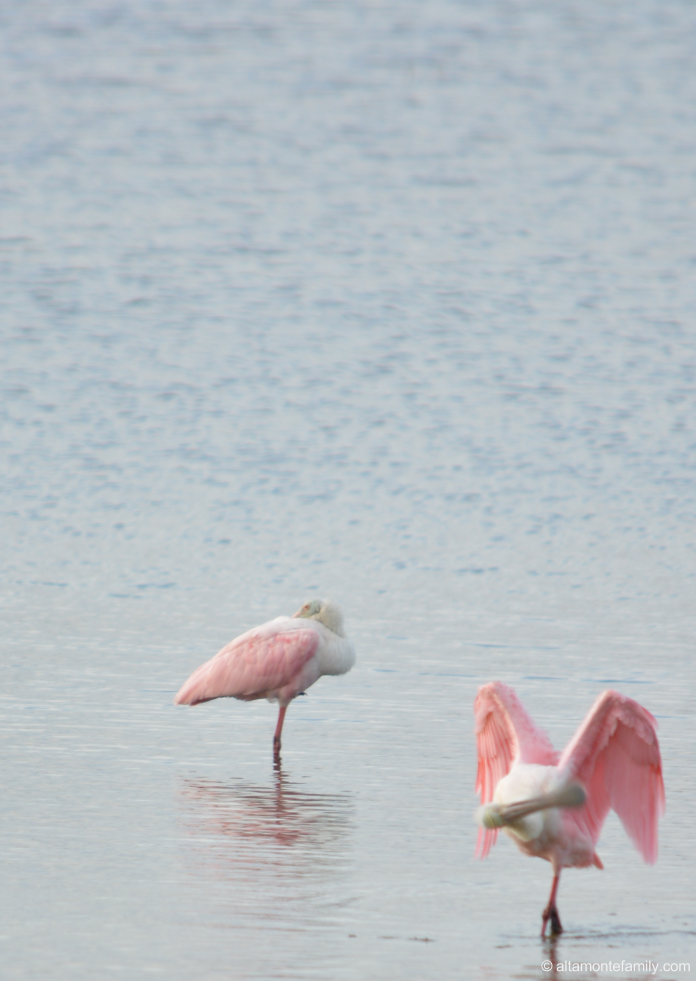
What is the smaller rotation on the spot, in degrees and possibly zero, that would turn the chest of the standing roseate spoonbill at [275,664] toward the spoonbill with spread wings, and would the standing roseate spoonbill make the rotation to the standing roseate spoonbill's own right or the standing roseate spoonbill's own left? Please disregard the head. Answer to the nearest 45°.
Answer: approximately 90° to the standing roseate spoonbill's own right

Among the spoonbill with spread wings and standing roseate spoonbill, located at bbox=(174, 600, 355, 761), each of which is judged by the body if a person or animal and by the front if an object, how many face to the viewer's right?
1

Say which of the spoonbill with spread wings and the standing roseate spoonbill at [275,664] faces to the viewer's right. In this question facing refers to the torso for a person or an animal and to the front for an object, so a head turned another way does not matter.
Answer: the standing roseate spoonbill

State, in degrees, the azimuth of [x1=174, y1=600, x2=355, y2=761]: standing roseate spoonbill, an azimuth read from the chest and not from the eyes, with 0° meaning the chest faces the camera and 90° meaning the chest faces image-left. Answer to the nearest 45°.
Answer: approximately 270°
